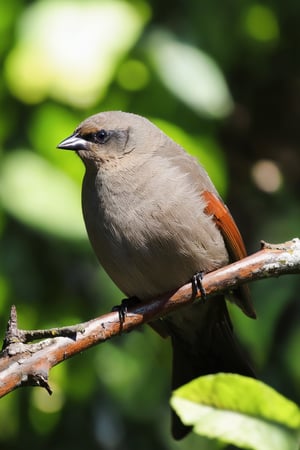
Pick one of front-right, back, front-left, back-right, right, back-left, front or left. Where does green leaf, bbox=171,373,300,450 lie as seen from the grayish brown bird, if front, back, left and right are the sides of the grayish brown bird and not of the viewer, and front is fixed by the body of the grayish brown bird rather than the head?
front-left
